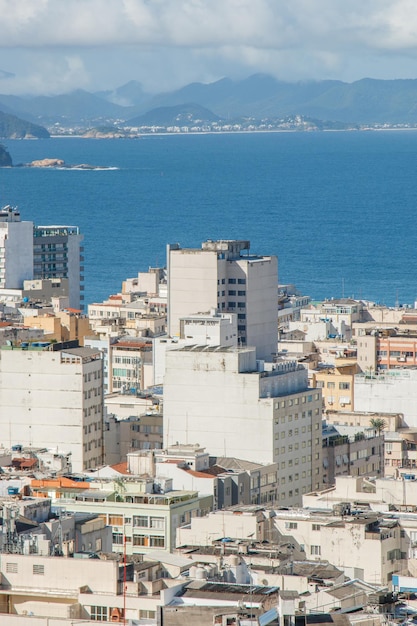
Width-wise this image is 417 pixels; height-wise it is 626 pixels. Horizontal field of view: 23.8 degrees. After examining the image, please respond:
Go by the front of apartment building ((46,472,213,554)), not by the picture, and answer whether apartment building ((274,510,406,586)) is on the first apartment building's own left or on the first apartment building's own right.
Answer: on the first apartment building's own left

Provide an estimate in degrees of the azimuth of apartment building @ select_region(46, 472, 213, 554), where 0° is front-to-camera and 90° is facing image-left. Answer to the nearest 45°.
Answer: approximately 0°
